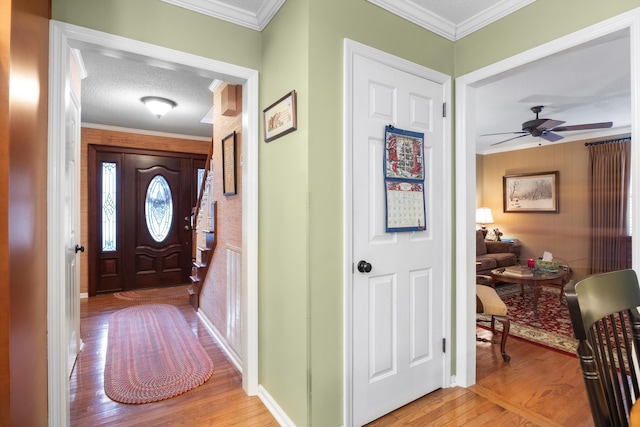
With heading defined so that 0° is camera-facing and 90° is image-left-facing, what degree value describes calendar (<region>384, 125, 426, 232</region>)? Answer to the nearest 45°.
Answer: approximately 315°

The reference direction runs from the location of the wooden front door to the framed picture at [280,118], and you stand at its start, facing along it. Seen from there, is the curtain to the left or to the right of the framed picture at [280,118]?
left

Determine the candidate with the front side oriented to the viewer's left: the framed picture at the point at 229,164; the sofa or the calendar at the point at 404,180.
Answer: the framed picture

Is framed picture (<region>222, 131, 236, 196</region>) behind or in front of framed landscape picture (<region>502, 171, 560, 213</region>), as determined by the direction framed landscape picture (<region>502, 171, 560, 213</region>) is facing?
in front

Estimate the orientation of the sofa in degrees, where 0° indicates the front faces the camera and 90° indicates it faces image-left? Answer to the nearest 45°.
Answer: approximately 315°

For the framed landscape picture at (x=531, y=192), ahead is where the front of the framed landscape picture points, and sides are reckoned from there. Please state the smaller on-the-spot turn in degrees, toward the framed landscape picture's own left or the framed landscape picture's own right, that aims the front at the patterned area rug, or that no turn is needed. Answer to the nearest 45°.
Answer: approximately 45° to the framed landscape picture's own left

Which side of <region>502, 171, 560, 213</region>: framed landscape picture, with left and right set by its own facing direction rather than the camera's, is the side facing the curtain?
left

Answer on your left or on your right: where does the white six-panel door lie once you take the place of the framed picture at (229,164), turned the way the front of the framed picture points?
on your left

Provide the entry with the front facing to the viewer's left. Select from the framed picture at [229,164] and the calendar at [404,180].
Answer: the framed picture

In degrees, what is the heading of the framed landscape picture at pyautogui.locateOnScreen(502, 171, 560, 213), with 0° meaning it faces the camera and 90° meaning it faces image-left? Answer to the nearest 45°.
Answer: approximately 45°

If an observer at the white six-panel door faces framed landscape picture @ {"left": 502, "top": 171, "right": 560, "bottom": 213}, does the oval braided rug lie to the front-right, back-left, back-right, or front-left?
back-left

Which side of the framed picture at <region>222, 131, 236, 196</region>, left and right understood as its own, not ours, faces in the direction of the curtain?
back

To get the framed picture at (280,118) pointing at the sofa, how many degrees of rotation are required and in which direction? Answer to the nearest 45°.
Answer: approximately 180°

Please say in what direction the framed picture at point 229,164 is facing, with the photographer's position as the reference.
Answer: facing to the left of the viewer
